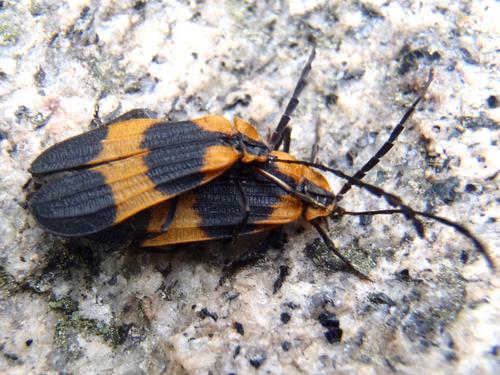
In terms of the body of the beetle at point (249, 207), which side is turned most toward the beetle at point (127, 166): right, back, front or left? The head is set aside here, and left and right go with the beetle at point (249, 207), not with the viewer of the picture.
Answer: back

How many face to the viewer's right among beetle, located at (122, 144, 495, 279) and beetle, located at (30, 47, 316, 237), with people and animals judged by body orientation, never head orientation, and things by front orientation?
2

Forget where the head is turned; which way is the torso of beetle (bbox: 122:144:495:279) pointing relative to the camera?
to the viewer's right

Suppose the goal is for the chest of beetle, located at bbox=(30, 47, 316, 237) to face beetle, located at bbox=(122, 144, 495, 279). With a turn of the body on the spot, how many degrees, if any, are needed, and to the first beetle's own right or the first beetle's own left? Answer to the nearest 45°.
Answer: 0° — it already faces it

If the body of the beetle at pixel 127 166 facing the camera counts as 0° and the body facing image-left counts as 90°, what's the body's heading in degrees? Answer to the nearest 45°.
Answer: approximately 270°
